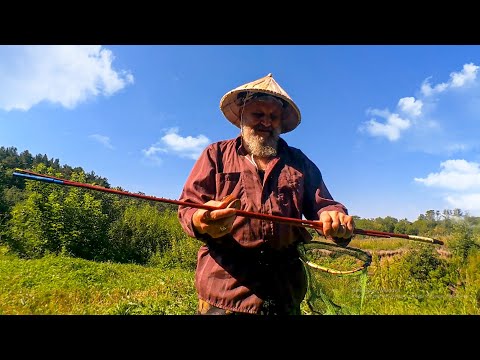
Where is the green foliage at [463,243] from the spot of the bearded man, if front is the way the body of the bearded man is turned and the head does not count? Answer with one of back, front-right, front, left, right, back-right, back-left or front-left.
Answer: back-left

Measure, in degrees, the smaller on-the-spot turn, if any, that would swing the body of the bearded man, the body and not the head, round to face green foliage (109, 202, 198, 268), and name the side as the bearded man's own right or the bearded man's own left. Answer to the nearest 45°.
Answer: approximately 180°

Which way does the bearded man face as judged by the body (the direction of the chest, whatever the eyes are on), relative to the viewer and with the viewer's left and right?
facing the viewer

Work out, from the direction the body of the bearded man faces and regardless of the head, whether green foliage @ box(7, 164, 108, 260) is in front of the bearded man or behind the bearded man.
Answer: behind

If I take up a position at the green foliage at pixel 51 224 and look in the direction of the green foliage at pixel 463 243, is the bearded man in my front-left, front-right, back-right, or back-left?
front-right
